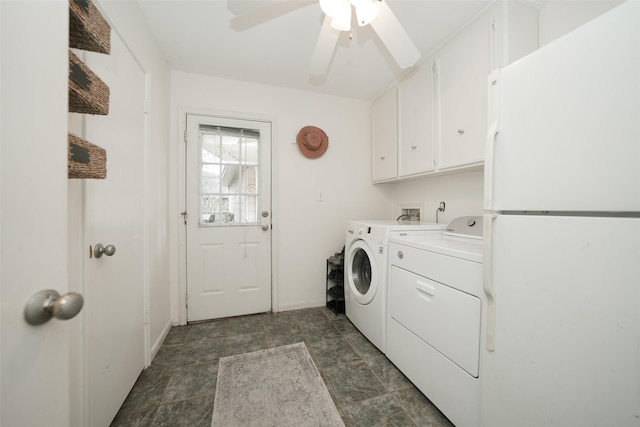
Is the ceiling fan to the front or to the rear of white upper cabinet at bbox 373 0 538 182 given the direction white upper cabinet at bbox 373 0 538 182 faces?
to the front

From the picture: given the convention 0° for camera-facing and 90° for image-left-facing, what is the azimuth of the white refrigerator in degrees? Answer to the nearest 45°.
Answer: approximately 45°

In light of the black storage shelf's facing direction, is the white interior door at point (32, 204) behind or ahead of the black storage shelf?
ahead

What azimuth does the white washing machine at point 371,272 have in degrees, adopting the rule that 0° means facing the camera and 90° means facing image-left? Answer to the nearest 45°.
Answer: approximately 45°

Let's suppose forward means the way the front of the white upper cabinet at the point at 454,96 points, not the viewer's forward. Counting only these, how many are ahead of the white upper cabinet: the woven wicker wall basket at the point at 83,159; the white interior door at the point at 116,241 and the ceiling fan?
3

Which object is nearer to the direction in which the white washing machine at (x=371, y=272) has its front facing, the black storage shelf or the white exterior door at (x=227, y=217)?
the white exterior door

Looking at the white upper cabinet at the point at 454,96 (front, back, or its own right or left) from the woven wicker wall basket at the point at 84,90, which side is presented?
front

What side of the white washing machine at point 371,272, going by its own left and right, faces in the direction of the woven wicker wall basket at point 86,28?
front
